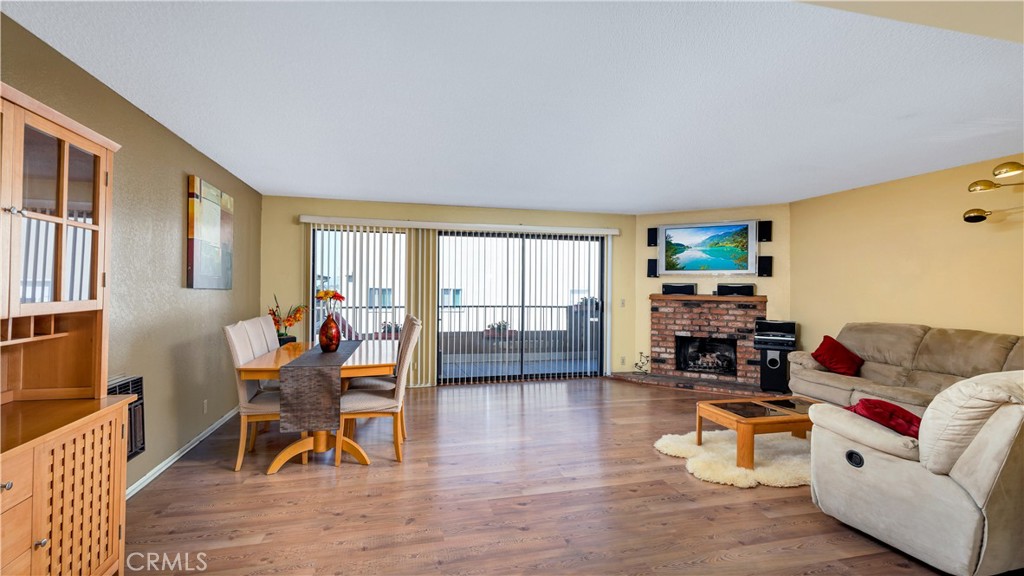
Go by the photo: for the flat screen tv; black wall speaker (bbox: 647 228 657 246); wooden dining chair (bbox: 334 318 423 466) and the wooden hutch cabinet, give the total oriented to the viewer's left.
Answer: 1

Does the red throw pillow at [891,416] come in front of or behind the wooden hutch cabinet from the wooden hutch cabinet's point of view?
in front

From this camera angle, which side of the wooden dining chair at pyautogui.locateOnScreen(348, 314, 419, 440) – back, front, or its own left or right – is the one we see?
left

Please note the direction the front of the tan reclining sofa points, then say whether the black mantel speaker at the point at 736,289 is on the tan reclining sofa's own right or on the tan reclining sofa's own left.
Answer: on the tan reclining sofa's own right

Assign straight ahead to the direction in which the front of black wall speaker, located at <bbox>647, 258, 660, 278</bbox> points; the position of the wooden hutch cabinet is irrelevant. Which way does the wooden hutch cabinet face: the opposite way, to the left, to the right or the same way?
to the left

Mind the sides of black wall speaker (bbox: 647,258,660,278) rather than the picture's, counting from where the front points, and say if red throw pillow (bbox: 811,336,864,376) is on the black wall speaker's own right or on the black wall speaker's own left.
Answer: on the black wall speaker's own left

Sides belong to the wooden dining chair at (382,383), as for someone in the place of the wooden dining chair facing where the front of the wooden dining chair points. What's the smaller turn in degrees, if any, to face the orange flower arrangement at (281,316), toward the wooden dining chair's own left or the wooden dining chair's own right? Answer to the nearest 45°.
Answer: approximately 45° to the wooden dining chair's own right

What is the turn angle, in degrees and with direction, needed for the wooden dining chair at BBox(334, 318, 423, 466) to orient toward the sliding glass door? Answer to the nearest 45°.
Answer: approximately 135° to its right

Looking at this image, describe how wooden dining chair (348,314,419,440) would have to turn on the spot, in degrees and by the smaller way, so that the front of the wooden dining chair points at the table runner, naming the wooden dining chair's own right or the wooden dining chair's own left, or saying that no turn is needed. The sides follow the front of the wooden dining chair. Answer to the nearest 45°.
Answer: approximately 45° to the wooden dining chair's own left

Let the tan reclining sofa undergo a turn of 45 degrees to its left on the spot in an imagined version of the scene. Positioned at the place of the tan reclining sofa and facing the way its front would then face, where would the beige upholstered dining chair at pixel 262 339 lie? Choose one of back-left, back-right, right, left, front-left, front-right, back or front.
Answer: front-right

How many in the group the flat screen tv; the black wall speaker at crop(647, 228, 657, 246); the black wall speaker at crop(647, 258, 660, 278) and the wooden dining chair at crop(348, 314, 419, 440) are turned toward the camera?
3

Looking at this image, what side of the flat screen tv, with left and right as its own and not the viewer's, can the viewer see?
front

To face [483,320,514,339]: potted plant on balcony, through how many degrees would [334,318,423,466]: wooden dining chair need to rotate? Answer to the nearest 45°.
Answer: approximately 135° to its right

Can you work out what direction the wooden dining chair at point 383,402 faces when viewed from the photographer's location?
facing to the left of the viewer

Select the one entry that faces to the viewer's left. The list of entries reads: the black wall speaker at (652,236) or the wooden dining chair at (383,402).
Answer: the wooden dining chair

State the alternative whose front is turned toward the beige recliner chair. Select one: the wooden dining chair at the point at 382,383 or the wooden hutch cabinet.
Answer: the wooden hutch cabinet

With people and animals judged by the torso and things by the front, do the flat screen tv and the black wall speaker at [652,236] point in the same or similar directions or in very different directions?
same or similar directions

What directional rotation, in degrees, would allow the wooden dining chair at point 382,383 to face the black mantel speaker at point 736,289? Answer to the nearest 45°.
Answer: approximately 180°

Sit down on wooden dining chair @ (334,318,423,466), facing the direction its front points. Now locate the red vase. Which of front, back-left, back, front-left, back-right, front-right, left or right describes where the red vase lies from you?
front-right

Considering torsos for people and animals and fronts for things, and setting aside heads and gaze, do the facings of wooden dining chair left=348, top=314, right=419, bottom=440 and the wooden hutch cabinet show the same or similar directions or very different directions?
very different directions

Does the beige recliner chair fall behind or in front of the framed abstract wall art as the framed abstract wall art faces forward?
in front

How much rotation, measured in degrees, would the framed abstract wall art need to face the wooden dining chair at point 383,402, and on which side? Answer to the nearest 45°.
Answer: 0° — it already faces it

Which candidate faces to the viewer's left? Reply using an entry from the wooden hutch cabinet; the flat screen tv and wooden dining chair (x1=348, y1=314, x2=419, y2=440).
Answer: the wooden dining chair

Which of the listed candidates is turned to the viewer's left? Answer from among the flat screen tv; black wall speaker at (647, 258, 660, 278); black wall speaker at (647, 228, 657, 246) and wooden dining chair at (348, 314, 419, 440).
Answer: the wooden dining chair

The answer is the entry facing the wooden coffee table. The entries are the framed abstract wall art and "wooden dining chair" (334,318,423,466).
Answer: the framed abstract wall art
